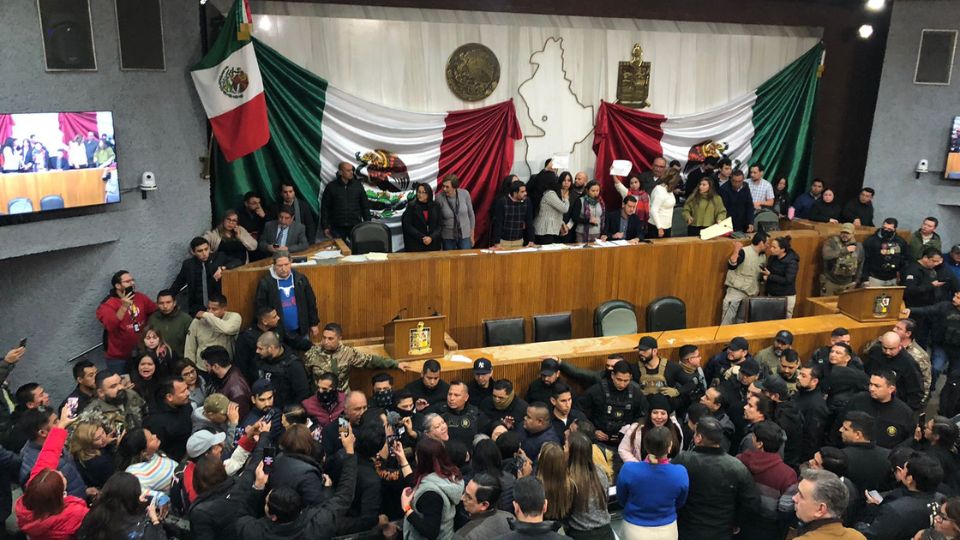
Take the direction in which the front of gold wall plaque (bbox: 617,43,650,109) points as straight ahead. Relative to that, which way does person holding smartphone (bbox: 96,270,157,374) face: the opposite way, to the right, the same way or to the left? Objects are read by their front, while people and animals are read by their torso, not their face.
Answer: to the left

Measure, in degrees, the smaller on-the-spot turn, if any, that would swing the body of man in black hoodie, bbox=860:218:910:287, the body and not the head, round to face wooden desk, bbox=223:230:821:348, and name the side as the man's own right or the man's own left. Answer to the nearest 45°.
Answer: approximately 45° to the man's own right

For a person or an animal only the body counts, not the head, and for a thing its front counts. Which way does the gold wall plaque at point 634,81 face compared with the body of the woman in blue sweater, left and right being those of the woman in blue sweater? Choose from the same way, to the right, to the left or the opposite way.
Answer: the opposite way

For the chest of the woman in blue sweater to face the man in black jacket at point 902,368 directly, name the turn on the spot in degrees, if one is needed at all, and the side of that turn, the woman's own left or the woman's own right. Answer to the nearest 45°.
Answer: approximately 45° to the woman's own right
